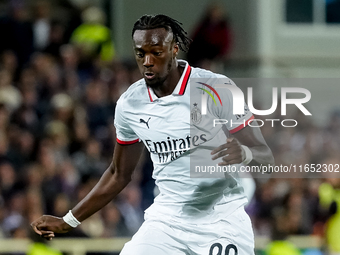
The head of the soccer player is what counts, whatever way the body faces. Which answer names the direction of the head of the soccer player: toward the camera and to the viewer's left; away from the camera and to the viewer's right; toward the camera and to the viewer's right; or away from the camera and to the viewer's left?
toward the camera and to the viewer's left

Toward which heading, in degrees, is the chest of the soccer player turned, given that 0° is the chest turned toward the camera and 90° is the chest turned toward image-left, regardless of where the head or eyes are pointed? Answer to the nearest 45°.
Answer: approximately 45°
